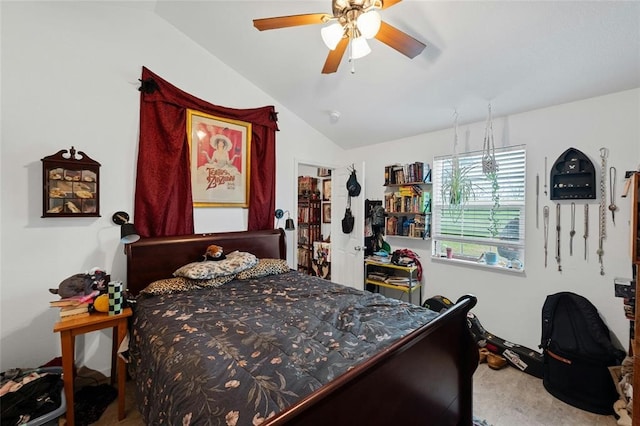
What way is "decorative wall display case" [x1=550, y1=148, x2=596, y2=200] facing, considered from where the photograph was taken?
facing the viewer

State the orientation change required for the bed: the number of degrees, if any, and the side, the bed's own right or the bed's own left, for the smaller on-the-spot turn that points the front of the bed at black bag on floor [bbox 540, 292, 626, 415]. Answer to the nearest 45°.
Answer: approximately 45° to the bed's own left

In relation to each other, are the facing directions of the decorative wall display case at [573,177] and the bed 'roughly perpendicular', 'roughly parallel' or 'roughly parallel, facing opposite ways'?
roughly perpendicular

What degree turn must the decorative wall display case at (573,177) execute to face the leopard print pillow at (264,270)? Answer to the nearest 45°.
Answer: approximately 45° to its right

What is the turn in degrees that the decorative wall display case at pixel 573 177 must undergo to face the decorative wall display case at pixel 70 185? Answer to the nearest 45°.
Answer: approximately 45° to its right

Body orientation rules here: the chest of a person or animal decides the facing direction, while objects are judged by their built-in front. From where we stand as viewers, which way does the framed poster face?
facing the viewer and to the right of the viewer
